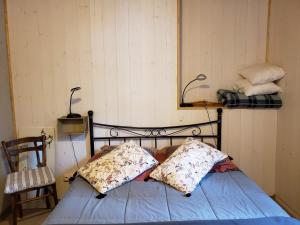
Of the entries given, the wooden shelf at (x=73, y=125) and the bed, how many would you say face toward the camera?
2

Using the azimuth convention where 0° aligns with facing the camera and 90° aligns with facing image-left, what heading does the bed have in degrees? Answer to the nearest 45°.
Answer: approximately 0°

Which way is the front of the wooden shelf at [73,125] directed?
toward the camera

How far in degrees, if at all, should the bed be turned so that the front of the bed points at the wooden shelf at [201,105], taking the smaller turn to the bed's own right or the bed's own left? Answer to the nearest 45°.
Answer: approximately 180°

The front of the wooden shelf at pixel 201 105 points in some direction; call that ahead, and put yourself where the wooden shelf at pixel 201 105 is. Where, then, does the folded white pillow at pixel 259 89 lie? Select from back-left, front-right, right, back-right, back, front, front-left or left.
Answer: left

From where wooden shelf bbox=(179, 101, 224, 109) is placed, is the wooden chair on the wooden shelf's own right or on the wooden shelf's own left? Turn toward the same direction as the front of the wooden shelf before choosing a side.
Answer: on the wooden shelf's own right

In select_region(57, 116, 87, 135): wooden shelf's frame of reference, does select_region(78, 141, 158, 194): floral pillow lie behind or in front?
in front

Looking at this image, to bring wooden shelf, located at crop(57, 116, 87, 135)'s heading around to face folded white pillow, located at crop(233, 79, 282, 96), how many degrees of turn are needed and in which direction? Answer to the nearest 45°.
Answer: approximately 90° to its left

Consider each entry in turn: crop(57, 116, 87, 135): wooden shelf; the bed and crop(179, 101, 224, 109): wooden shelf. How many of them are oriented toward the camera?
3

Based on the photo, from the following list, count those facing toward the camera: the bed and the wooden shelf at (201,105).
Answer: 2
